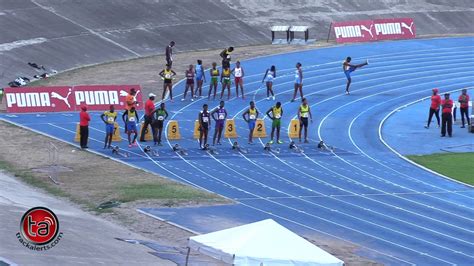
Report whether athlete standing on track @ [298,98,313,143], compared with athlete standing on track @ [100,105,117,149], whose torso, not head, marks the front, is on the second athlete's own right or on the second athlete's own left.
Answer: on the second athlete's own left

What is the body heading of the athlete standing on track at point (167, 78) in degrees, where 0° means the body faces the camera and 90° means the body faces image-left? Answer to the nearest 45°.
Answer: approximately 0°

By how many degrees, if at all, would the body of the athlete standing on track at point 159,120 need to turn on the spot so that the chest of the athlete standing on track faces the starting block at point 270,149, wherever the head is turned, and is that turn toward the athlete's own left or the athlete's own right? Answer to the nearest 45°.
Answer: approximately 90° to the athlete's own left

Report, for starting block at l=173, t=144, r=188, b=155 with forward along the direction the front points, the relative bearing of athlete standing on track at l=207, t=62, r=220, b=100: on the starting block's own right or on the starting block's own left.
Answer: on the starting block's own left

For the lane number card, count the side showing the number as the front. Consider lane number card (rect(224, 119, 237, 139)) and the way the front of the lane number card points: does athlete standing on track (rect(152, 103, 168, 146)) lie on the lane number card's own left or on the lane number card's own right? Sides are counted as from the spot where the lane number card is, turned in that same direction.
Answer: on the lane number card's own right
